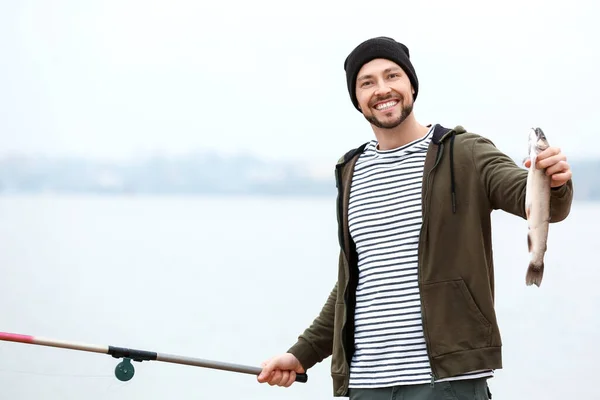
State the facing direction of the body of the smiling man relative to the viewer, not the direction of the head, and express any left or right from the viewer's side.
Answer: facing the viewer and to the left of the viewer
